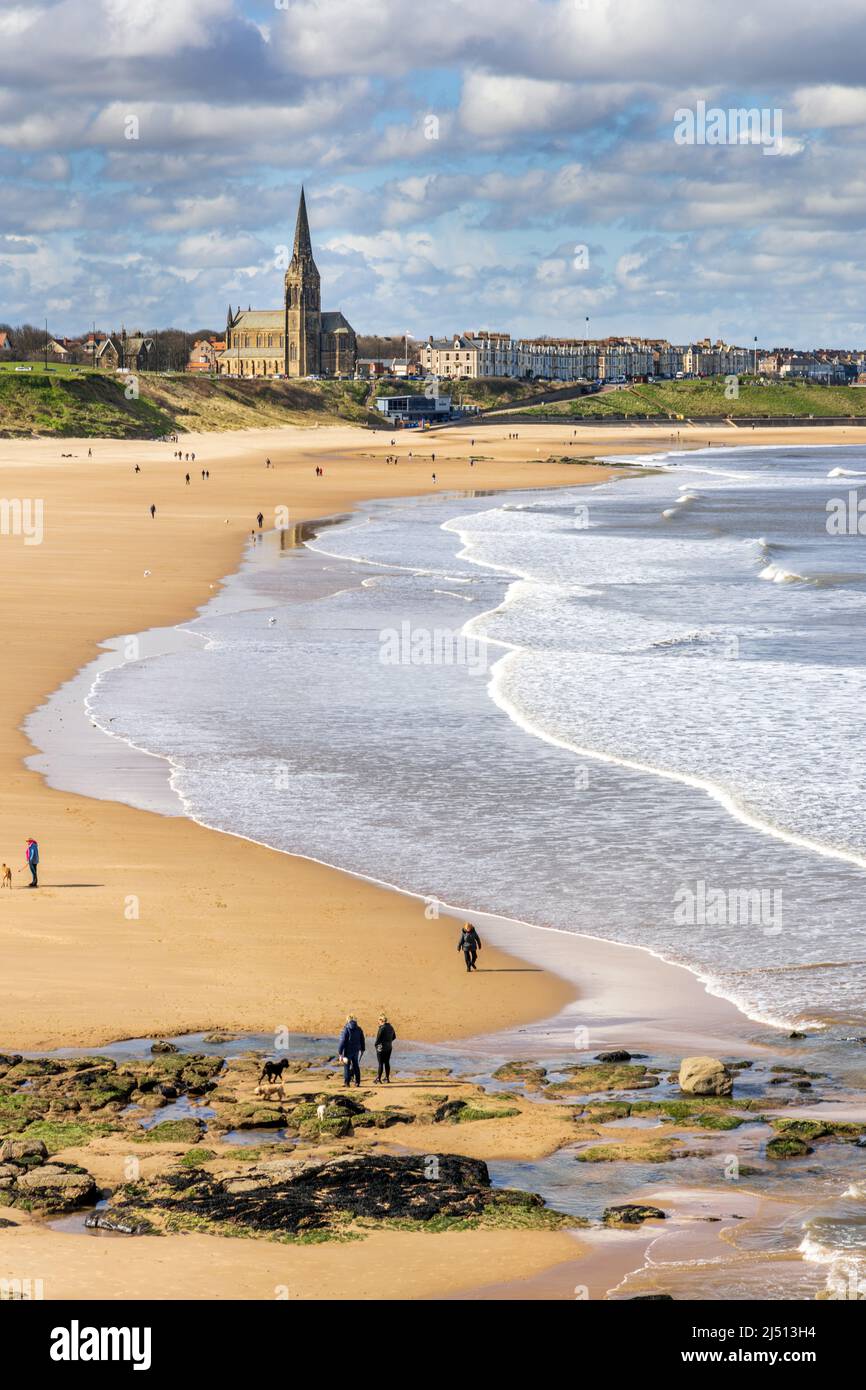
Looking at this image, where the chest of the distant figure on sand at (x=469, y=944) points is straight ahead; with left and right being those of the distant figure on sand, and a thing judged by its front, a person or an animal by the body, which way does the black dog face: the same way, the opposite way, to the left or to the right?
to the left

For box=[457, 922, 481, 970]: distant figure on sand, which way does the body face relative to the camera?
toward the camera

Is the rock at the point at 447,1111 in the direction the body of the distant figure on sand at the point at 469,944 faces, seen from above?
yes

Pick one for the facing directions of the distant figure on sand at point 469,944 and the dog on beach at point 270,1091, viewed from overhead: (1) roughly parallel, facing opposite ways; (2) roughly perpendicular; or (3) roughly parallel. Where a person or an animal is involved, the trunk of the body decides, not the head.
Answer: roughly perpendicular

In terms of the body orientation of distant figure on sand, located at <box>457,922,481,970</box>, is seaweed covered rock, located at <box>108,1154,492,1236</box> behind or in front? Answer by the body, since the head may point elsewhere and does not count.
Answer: in front

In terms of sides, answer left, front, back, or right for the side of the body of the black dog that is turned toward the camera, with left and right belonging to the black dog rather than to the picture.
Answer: right

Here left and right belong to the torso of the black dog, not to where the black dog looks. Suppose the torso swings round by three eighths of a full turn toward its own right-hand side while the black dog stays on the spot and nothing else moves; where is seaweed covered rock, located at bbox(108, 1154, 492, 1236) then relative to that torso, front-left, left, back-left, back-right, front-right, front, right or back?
front-left

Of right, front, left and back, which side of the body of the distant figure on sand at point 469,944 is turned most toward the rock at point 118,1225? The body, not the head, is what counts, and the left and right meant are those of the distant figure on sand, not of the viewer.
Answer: front
